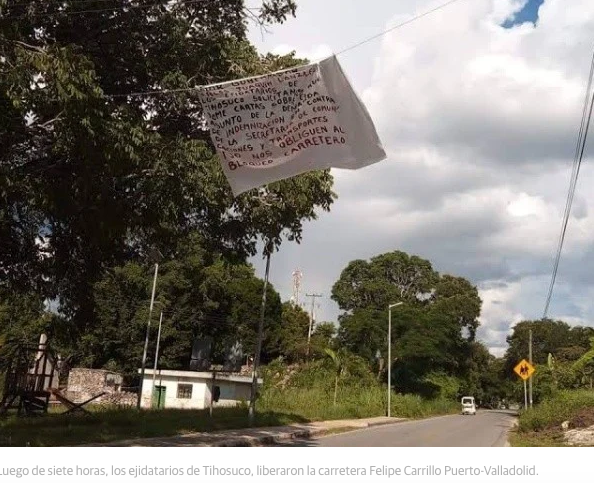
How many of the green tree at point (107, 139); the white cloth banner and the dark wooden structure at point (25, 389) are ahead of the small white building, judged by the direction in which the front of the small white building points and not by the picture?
3

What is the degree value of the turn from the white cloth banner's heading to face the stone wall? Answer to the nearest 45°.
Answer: approximately 180°

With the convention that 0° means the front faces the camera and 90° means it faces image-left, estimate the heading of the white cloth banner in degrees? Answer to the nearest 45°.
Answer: approximately 0°

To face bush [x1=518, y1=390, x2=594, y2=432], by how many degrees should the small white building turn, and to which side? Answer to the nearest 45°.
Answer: approximately 45° to its left

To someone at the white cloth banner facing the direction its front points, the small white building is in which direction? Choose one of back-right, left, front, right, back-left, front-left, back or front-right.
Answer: back

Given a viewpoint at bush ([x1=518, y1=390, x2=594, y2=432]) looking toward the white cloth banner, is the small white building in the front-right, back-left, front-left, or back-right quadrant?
back-right

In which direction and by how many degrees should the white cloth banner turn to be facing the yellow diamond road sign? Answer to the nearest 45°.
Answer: approximately 135° to its left
